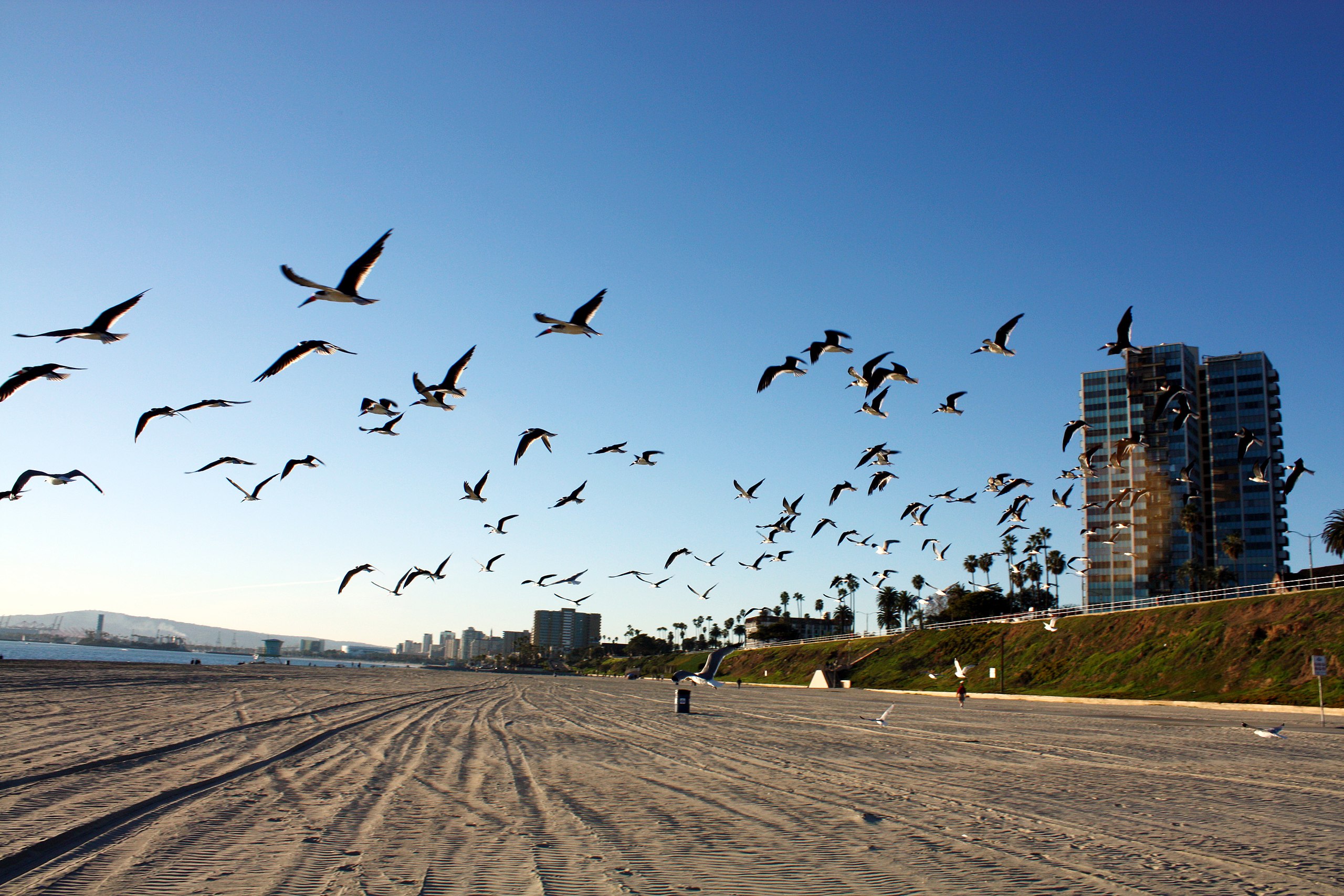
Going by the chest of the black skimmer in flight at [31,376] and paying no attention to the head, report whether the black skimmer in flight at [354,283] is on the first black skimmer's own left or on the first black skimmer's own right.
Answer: on the first black skimmer's own left

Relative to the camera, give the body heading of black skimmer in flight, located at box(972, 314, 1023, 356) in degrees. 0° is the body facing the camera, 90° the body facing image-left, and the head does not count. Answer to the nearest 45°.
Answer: approximately 90°

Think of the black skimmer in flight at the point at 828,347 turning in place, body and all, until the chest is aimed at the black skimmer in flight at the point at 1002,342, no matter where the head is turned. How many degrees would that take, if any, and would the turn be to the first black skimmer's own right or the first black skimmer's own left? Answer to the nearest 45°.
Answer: approximately 180°

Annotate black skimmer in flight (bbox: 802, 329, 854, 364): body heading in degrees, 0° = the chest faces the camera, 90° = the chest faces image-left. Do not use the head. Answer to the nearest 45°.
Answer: approximately 90°
